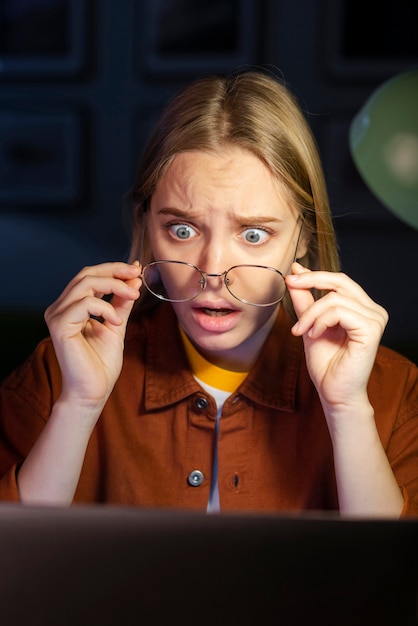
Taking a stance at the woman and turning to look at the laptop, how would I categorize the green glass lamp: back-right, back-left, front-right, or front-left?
back-left

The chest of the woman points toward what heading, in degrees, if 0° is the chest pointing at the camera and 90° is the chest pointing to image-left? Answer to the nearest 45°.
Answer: approximately 0°
